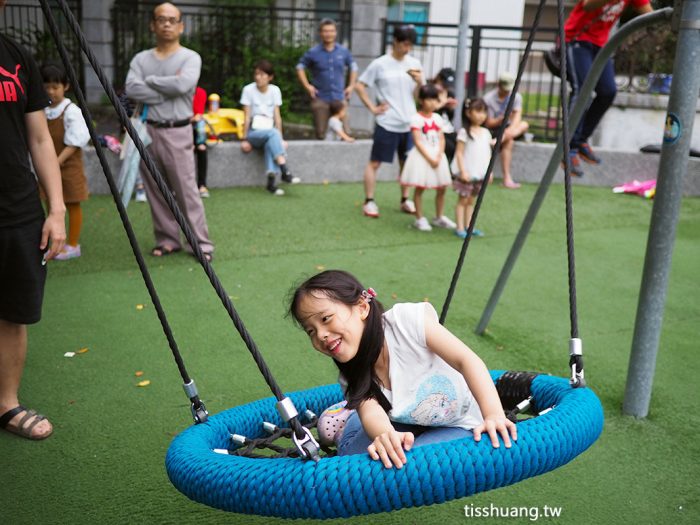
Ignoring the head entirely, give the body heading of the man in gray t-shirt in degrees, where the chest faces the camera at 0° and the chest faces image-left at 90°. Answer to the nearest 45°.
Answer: approximately 0°

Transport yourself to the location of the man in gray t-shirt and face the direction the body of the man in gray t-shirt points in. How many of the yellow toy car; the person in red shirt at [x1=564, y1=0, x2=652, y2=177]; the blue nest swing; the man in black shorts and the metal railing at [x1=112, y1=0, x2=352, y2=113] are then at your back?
2

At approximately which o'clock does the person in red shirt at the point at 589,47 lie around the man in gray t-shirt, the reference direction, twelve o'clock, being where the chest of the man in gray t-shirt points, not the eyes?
The person in red shirt is roughly at 10 o'clock from the man in gray t-shirt.

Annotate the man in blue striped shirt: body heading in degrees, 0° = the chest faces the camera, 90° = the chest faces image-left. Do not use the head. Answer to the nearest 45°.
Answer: approximately 0°

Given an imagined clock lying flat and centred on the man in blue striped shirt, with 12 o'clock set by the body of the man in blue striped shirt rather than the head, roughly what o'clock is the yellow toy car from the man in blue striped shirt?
The yellow toy car is roughly at 2 o'clock from the man in blue striped shirt.

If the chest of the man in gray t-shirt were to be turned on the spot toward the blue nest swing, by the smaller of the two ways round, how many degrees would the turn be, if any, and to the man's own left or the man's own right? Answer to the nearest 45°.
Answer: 0° — they already face it

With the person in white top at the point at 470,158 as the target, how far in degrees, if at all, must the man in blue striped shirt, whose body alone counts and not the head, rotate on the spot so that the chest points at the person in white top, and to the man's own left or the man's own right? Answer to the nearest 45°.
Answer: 0° — they already face them

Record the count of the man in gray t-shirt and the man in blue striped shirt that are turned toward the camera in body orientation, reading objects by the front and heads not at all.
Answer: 2

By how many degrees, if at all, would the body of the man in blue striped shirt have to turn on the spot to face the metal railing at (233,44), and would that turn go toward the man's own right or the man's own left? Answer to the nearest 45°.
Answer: approximately 135° to the man's own right

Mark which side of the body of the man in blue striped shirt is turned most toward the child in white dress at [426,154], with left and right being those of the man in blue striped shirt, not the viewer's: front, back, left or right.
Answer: front

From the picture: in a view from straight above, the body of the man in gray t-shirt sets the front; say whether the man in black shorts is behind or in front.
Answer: in front
